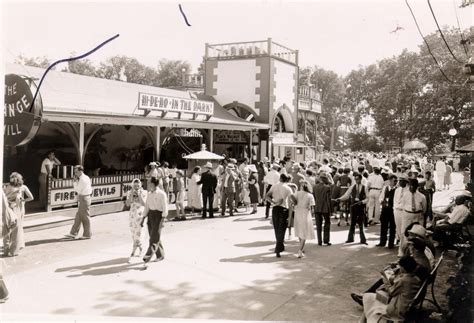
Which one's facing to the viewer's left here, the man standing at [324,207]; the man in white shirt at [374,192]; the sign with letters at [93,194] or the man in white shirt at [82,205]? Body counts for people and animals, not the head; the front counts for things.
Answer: the man in white shirt at [82,205]

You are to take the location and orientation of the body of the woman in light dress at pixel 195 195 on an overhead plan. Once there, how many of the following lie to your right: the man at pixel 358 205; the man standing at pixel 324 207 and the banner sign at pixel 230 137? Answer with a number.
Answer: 2

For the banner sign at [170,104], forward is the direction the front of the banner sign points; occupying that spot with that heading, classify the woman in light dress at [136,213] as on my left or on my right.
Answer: on my right

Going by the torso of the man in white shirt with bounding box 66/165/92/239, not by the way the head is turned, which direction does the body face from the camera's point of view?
to the viewer's left

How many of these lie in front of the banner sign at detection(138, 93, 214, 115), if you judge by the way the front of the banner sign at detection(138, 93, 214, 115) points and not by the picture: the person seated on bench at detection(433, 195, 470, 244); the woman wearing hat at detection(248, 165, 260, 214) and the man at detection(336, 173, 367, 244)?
3

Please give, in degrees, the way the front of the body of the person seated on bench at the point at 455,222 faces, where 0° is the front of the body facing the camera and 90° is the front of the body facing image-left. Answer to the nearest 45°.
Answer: approximately 90°

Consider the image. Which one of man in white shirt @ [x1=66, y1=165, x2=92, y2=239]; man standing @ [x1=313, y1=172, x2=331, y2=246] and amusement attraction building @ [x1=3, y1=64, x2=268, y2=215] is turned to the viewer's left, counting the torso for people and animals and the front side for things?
the man in white shirt

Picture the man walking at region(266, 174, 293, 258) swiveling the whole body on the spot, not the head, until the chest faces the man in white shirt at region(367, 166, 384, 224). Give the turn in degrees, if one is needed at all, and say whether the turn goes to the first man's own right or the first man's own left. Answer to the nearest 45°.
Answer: approximately 45° to the first man's own right

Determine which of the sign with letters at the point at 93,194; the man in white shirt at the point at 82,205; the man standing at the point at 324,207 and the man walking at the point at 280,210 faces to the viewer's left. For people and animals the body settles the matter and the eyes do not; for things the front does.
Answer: the man in white shirt
